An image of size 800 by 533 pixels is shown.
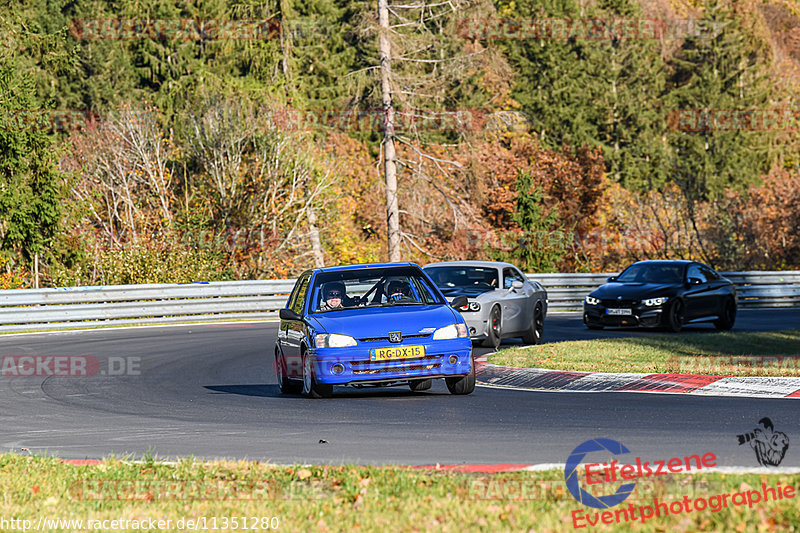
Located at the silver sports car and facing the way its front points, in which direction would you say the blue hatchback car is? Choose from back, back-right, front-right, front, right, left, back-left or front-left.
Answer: front-left

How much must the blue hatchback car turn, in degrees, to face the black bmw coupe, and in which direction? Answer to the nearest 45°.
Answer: approximately 135° to its left

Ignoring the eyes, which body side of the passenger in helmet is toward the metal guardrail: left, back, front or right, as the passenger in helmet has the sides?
back

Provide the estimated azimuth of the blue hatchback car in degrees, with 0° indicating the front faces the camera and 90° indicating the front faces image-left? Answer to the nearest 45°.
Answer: approximately 0°

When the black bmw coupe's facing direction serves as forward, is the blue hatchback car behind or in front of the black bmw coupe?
in front

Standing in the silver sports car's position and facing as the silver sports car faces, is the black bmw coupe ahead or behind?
behind

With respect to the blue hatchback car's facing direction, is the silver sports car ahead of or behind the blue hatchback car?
behind

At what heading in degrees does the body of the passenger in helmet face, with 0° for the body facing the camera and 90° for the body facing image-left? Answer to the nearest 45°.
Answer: approximately 0°
